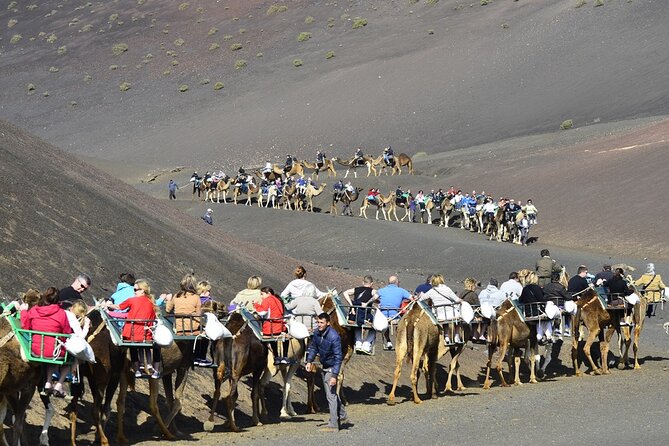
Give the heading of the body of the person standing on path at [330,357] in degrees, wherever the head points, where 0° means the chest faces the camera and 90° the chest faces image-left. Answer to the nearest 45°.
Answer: approximately 45°

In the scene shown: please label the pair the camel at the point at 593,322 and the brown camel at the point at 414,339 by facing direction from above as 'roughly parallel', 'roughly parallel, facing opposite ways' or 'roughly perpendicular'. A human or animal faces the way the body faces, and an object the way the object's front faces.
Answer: roughly parallel
